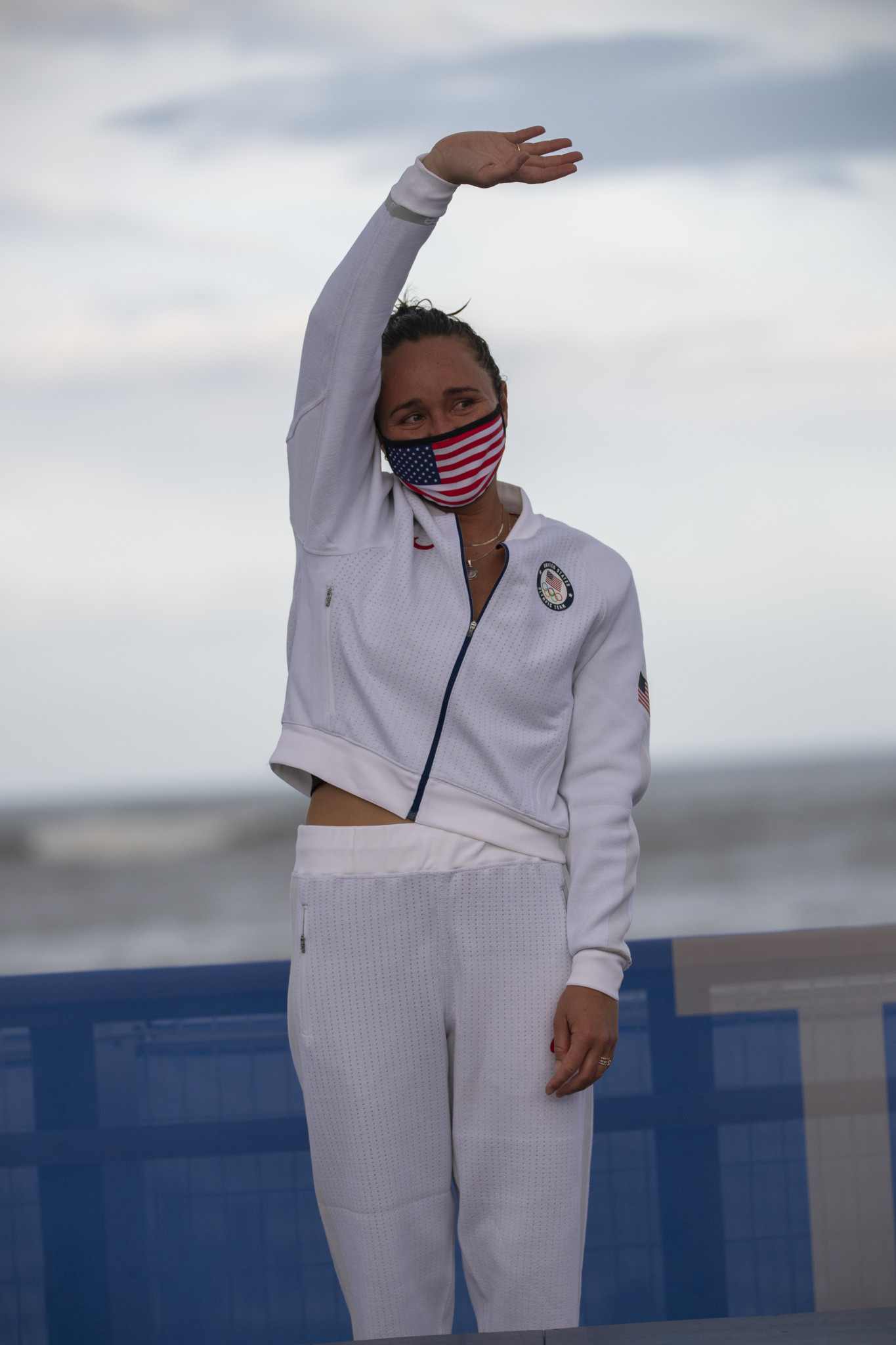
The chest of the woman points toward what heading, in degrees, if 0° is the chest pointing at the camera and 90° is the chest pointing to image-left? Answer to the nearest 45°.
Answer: approximately 0°

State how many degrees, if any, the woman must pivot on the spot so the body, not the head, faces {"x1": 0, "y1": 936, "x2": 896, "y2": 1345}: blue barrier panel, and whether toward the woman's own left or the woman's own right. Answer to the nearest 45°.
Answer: approximately 180°
